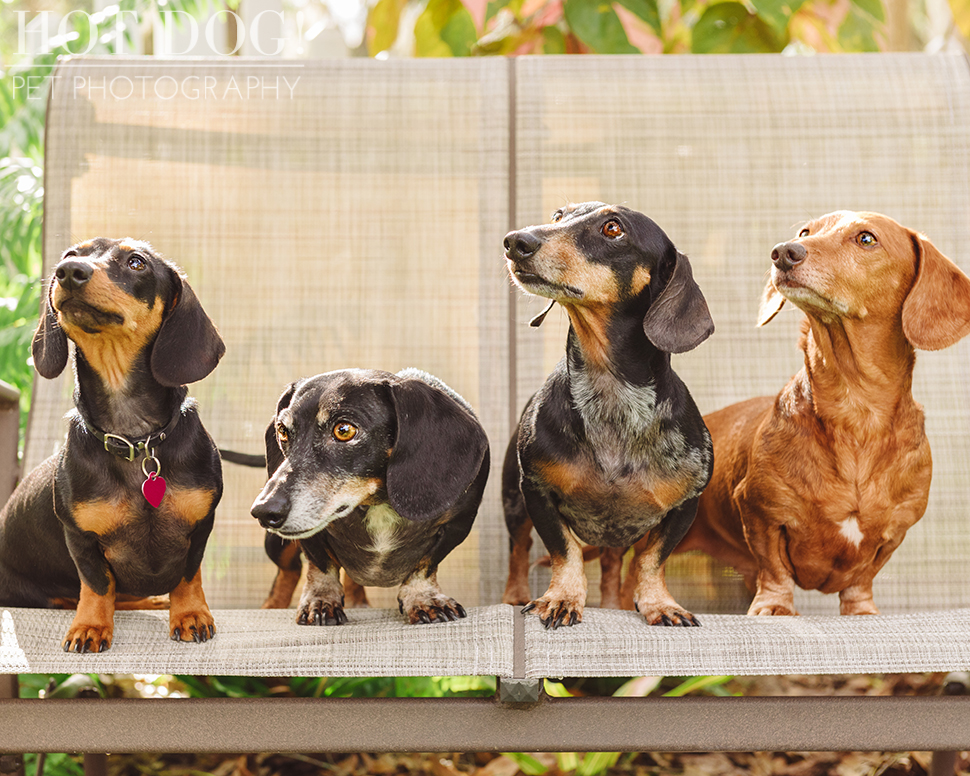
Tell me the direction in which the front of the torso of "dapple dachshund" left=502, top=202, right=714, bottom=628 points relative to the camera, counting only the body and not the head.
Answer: toward the camera

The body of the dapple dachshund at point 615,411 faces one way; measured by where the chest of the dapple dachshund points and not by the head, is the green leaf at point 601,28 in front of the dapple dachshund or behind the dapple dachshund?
behind

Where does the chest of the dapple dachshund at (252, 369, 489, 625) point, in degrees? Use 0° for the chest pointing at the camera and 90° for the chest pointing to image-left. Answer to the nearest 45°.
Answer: approximately 0°

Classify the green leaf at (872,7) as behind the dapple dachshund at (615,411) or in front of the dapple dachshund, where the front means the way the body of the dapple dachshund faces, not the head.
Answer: behind

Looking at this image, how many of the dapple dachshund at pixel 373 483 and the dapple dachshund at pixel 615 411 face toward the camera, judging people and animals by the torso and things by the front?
2
